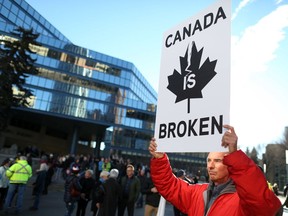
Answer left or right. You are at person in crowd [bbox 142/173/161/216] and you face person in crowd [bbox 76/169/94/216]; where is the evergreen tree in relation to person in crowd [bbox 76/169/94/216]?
right

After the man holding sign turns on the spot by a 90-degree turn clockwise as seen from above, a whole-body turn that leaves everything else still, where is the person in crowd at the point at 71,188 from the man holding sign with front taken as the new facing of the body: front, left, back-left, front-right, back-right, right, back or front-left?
front

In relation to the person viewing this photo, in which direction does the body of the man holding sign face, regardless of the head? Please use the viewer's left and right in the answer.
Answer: facing the viewer and to the left of the viewer

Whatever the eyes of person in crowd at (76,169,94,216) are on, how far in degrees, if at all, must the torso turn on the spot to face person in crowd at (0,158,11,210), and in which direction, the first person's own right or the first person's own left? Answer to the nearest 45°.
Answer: approximately 90° to the first person's own right

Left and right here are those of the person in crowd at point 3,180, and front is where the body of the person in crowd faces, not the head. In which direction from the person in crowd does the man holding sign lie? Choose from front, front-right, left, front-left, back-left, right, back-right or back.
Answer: right

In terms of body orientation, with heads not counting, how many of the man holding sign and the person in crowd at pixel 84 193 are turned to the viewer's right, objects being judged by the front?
0

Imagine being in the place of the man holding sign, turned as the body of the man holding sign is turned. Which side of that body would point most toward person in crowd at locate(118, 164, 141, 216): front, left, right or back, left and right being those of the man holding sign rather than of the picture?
right

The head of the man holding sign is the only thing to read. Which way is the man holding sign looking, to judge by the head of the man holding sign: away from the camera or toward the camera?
toward the camera

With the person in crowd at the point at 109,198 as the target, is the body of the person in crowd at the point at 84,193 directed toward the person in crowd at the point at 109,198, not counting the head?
no

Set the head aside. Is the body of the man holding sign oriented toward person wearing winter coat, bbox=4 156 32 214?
no

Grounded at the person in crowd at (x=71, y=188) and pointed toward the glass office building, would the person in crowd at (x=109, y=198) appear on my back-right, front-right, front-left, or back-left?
back-right
